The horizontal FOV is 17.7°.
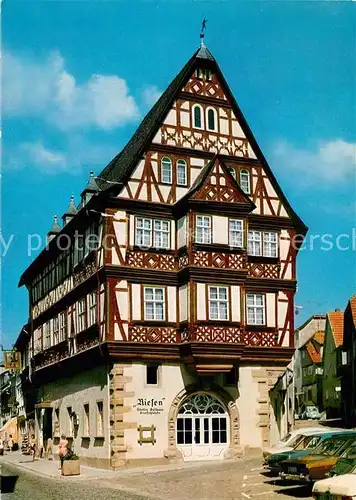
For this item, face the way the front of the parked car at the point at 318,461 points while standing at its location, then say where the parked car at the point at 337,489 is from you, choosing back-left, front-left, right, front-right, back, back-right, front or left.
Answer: front-left

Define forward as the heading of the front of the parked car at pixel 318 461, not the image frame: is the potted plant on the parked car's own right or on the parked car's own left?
on the parked car's own right

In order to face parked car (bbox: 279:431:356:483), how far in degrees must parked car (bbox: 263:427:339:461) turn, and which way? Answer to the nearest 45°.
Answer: approximately 45° to its left

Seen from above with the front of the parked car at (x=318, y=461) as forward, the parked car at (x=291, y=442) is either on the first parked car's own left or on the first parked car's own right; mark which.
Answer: on the first parked car's own right

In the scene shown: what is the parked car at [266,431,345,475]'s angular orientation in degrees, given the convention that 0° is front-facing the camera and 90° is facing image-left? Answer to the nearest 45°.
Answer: approximately 45°

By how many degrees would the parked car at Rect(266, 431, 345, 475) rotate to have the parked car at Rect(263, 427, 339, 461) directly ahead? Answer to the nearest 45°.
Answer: approximately 135° to its right
